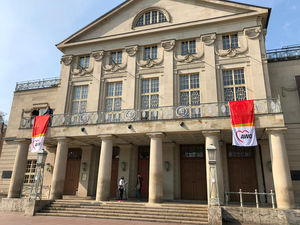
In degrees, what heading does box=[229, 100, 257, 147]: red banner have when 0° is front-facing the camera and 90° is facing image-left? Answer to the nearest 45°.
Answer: approximately 0°

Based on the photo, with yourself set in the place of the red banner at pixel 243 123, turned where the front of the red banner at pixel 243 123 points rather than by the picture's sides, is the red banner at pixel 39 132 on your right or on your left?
on your right
